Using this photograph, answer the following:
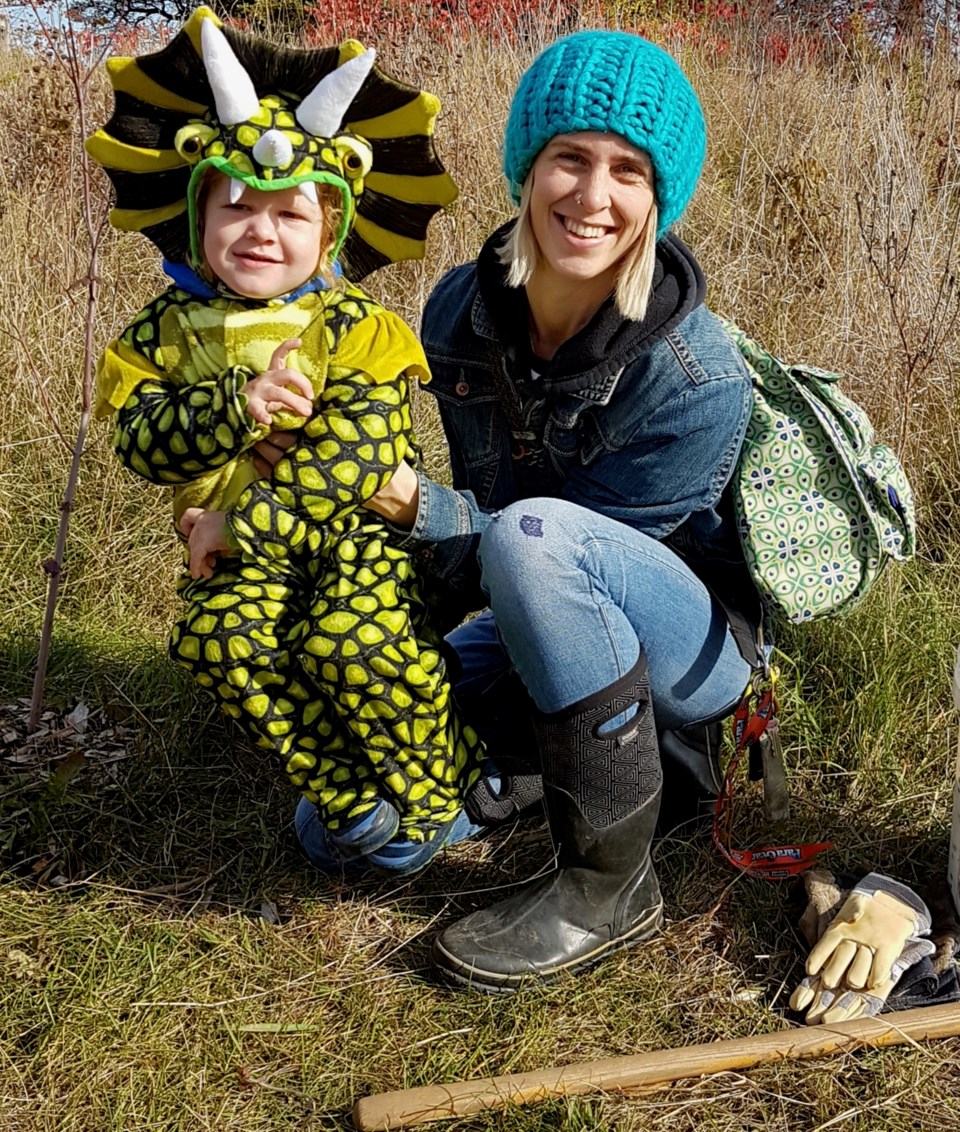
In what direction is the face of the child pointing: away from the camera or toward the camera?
toward the camera

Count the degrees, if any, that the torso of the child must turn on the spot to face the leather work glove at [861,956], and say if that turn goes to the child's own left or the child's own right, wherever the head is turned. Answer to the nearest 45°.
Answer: approximately 90° to the child's own left

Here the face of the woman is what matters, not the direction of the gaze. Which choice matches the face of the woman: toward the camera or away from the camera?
toward the camera

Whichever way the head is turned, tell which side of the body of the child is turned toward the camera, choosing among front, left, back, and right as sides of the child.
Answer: front

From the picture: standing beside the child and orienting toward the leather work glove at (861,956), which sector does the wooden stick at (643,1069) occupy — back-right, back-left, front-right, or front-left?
front-right

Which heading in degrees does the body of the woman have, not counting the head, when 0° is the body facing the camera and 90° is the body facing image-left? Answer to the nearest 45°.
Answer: approximately 45°
